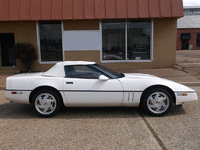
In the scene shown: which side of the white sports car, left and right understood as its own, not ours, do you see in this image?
right

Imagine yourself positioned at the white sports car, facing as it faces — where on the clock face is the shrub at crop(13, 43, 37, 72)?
The shrub is roughly at 8 o'clock from the white sports car.
